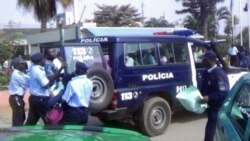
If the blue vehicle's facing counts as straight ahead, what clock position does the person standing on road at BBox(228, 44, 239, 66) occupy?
The person standing on road is roughly at 11 o'clock from the blue vehicle.

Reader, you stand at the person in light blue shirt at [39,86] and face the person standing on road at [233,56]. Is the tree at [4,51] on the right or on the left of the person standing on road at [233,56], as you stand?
left

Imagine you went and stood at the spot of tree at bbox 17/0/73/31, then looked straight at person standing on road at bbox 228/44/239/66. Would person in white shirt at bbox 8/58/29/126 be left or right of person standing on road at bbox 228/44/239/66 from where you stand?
right

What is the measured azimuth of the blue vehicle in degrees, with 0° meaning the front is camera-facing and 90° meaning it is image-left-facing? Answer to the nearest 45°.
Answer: approximately 225°

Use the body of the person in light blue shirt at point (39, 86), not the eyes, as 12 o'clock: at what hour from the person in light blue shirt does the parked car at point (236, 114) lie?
The parked car is roughly at 2 o'clock from the person in light blue shirt.

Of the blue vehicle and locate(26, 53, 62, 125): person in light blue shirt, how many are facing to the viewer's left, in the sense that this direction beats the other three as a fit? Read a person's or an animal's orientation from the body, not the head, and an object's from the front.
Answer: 0

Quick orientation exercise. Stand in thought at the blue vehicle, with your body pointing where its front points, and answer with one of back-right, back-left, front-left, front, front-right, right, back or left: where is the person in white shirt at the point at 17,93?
back-left

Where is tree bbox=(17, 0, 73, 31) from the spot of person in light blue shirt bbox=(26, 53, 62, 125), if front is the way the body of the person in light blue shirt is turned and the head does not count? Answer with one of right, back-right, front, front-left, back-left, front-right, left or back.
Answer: left

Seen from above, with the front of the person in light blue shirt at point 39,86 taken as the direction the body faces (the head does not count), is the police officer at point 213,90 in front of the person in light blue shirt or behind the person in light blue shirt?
in front

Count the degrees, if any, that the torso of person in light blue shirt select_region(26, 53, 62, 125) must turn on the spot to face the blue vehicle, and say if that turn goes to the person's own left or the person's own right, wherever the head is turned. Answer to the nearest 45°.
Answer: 0° — they already face it

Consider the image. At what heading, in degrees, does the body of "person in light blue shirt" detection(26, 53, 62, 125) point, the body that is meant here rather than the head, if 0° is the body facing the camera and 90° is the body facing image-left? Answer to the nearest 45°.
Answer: approximately 270°
